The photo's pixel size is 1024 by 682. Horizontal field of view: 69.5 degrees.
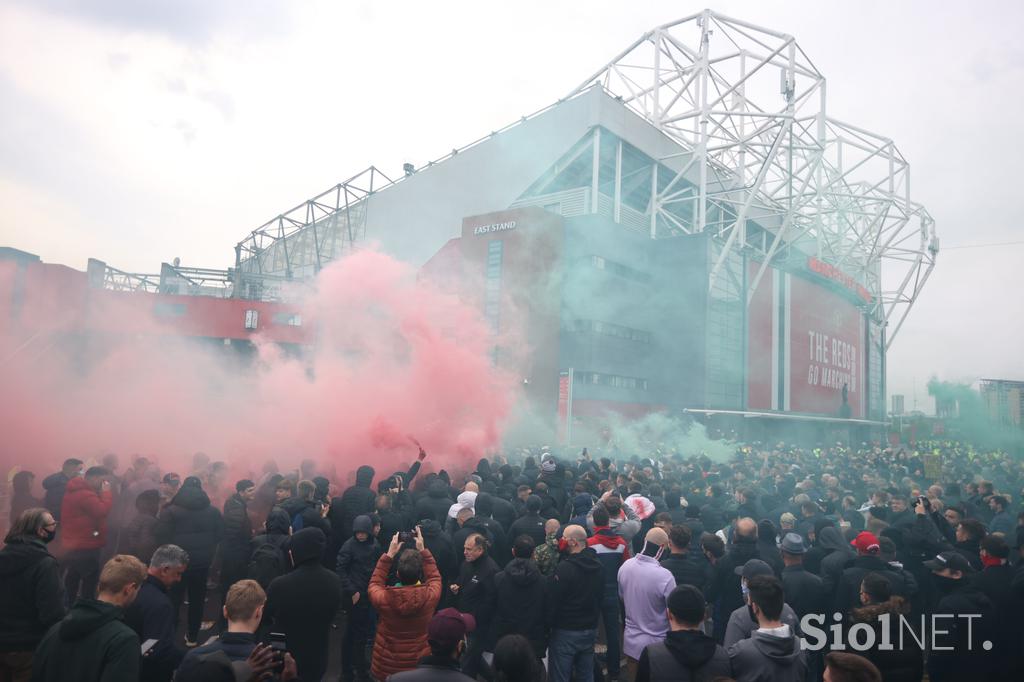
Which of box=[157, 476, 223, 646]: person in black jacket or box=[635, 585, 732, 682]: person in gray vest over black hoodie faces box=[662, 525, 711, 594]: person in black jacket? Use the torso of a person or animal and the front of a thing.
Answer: box=[635, 585, 732, 682]: person in gray vest over black hoodie

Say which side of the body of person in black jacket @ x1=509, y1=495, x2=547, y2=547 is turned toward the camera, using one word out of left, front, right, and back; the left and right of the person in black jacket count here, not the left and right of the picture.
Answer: back

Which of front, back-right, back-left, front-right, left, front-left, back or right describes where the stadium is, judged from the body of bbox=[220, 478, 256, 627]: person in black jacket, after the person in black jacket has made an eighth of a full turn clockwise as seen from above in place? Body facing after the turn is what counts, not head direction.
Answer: left

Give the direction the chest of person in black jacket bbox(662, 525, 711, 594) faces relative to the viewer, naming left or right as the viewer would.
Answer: facing away from the viewer

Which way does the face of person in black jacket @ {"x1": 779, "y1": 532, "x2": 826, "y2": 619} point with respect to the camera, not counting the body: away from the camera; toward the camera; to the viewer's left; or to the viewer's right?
away from the camera

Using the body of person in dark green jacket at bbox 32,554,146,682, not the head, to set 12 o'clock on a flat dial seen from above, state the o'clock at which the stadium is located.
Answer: The stadium is roughly at 12 o'clock from the person in dark green jacket.

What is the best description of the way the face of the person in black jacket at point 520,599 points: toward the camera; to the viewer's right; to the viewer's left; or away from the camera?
away from the camera

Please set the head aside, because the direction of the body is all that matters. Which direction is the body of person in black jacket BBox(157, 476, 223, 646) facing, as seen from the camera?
away from the camera

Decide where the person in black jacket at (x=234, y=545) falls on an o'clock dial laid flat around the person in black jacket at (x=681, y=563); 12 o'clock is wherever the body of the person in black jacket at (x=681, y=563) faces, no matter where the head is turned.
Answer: the person in black jacket at (x=234, y=545) is roughly at 9 o'clock from the person in black jacket at (x=681, y=563).

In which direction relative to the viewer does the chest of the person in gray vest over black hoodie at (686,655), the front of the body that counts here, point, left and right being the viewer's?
facing away from the viewer

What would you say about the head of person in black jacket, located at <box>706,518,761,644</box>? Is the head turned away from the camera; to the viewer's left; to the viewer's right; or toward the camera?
away from the camera

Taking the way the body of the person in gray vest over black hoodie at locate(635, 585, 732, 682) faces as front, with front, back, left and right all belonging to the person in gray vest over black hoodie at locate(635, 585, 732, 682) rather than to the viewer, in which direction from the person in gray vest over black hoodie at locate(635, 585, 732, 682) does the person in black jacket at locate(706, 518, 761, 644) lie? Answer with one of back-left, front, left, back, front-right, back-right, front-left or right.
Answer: front

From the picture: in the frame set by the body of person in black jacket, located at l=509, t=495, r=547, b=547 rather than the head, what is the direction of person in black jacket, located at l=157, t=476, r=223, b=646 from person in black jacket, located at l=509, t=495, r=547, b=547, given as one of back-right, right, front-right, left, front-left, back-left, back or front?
left

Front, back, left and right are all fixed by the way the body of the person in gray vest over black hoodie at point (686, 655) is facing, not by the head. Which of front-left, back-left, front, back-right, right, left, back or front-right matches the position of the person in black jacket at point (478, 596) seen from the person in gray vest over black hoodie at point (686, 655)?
front-left
